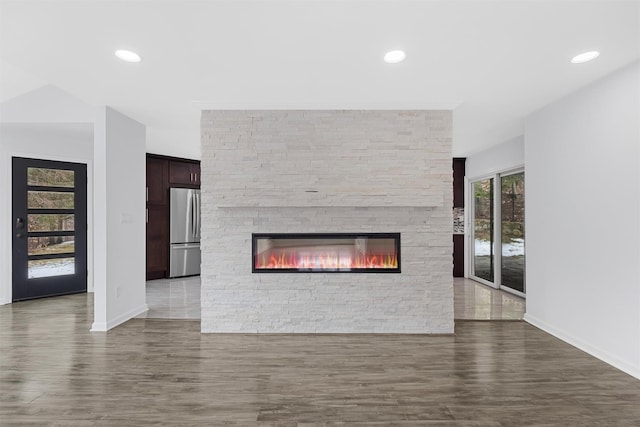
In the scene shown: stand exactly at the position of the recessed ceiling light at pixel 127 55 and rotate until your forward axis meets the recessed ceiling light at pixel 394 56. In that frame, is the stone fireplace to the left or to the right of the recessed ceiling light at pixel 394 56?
left

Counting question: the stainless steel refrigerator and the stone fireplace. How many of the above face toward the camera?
2

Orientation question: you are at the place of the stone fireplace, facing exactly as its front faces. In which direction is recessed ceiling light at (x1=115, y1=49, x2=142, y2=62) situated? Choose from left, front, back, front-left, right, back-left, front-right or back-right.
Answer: front-right

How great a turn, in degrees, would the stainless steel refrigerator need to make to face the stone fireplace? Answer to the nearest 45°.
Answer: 0° — it already faces it

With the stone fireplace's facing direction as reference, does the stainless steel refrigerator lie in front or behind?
behind

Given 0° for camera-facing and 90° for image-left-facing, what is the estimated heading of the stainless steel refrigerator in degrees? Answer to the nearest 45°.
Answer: approximately 0°

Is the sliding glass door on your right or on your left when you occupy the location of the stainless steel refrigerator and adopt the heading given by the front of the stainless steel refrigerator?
on your left

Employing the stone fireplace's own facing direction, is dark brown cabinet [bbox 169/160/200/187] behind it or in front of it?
behind
